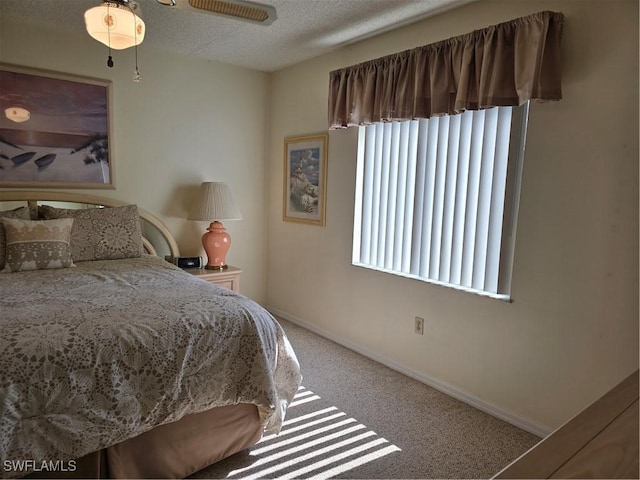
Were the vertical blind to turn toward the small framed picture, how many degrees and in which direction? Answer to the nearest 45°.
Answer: approximately 90° to its right

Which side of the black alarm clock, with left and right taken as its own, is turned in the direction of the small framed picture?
left

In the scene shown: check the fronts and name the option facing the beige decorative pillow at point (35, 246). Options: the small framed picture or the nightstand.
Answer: the small framed picture

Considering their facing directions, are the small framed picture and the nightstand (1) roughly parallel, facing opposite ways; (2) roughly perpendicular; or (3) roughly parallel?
roughly perpendicular

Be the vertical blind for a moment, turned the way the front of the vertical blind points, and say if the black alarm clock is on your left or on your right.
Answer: on your right

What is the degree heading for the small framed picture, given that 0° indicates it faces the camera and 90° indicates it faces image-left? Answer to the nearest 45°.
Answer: approximately 45°

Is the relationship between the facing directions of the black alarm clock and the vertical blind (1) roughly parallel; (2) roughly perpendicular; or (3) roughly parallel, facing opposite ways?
roughly perpendicular
